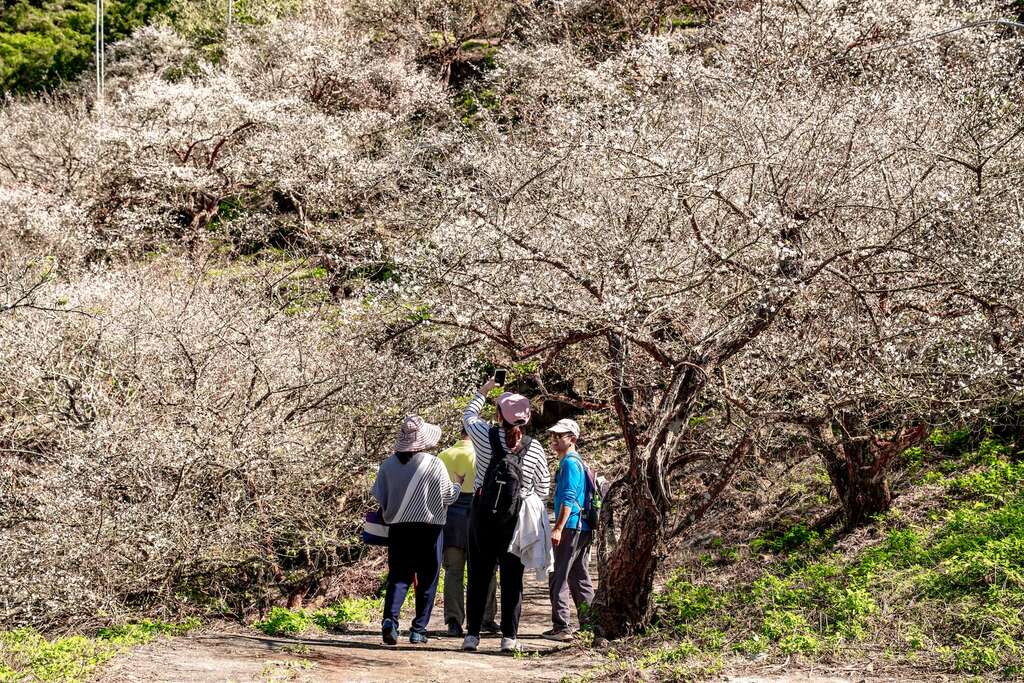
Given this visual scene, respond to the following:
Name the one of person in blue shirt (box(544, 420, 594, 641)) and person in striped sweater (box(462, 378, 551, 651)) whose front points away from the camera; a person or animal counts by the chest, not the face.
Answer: the person in striped sweater

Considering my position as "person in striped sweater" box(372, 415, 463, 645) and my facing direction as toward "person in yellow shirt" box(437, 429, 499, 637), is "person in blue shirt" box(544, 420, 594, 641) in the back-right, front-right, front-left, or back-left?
front-right

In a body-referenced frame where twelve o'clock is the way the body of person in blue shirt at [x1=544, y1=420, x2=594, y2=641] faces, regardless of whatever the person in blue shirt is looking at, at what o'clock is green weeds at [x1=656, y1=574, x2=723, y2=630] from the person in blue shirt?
The green weeds is roughly at 5 o'clock from the person in blue shirt.

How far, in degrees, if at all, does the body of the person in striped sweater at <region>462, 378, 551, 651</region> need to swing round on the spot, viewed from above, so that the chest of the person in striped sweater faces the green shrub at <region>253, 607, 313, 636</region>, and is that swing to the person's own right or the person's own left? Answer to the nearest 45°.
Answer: approximately 45° to the person's own left

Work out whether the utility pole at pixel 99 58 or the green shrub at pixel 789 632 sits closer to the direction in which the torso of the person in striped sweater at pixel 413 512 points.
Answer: the utility pole

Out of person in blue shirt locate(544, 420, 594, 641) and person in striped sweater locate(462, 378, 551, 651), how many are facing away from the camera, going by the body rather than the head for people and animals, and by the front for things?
1

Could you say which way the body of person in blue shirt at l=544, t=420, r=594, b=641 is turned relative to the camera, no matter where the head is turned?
to the viewer's left

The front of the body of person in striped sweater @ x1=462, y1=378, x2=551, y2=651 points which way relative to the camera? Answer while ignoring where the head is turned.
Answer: away from the camera

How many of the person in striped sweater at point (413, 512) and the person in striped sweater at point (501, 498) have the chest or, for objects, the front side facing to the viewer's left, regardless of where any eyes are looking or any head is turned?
0

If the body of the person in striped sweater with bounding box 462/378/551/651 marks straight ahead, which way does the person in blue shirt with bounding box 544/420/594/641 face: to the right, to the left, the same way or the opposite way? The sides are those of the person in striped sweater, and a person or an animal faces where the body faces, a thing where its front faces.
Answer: to the left

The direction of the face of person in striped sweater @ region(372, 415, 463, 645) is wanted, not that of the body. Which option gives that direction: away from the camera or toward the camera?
away from the camera

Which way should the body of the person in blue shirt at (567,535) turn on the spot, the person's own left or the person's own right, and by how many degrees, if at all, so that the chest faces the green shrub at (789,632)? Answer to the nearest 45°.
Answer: approximately 135° to the person's own left

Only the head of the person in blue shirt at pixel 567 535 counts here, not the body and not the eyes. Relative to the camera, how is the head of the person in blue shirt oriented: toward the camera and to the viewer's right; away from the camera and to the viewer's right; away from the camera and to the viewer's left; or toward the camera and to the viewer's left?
toward the camera and to the viewer's left

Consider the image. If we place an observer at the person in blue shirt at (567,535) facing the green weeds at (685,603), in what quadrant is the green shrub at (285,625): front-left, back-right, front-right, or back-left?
back-left

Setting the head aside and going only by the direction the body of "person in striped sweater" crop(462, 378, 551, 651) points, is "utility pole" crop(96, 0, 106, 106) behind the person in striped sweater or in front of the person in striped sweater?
in front

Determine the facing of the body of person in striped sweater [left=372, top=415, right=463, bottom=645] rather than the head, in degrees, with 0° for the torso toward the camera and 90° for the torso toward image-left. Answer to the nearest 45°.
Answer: approximately 180°

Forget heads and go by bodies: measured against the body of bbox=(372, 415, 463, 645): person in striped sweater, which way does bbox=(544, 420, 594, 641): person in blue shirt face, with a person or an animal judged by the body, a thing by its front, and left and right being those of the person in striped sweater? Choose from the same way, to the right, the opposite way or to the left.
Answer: to the left

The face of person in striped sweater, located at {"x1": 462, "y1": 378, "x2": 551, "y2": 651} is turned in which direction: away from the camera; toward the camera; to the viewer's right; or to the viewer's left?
away from the camera

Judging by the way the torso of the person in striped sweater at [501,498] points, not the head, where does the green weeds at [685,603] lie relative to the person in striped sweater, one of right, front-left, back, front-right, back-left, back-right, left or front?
front-right

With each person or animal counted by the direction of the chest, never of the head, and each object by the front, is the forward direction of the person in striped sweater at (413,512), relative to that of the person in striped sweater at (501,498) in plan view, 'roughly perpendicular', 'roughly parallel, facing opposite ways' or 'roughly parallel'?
roughly parallel

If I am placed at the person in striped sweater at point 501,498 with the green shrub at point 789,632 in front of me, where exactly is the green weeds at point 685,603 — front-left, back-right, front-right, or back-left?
front-left
